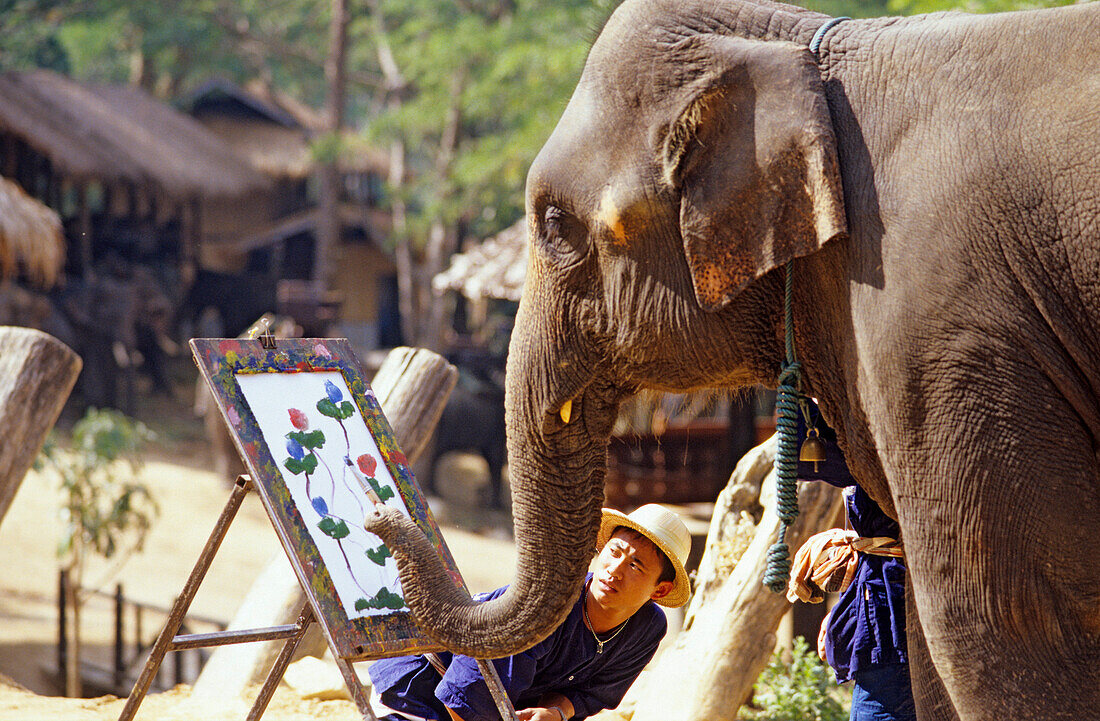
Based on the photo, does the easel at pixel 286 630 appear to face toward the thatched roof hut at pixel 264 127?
no

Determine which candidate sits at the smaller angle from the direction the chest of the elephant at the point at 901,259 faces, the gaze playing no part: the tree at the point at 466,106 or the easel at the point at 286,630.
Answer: the easel

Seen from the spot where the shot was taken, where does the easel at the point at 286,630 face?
facing the viewer and to the right of the viewer

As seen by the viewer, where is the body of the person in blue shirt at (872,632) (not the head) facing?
to the viewer's left

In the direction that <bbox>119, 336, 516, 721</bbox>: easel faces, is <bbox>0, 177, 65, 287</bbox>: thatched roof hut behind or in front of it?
behind

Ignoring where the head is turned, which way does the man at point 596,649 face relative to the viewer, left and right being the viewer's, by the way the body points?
facing the viewer and to the left of the viewer

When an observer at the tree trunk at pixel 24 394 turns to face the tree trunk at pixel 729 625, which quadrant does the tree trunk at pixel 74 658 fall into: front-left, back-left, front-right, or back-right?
back-left

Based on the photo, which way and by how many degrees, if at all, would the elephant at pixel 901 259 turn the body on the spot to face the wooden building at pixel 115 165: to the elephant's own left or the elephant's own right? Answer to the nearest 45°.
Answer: approximately 45° to the elephant's own right

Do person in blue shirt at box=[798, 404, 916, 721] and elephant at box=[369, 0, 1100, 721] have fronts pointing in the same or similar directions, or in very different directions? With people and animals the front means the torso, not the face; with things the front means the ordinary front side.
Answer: same or similar directions

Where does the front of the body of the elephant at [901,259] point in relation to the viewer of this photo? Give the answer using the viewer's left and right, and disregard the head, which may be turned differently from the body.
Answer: facing to the left of the viewer

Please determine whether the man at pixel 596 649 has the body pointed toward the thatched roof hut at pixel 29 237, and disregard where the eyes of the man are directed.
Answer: no

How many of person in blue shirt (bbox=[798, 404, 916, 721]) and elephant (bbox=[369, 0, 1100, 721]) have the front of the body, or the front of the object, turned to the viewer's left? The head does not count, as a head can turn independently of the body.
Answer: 2

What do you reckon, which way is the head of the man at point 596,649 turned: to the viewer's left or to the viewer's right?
to the viewer's left

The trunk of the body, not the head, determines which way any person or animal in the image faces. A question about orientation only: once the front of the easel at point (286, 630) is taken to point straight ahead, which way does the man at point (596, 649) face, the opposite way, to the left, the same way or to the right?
to the right
